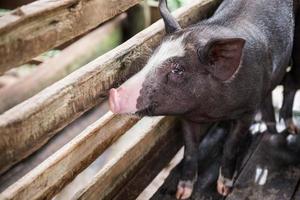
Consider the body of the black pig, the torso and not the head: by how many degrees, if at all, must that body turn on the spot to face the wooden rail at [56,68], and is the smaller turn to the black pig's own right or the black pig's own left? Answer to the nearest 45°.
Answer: approximately 45° to the black pig's own right

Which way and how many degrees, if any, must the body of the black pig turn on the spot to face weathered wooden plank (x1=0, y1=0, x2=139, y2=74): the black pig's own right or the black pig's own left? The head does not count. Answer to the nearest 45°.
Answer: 0° — it already faces it

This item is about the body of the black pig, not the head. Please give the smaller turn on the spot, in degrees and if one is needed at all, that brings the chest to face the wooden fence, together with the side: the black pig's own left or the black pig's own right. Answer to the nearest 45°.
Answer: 0° — it already faces it

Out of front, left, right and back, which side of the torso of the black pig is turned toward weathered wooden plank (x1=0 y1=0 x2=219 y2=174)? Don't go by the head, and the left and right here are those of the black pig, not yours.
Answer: front

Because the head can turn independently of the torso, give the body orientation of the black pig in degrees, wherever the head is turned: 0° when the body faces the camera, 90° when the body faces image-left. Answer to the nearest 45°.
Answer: approximately 45°
